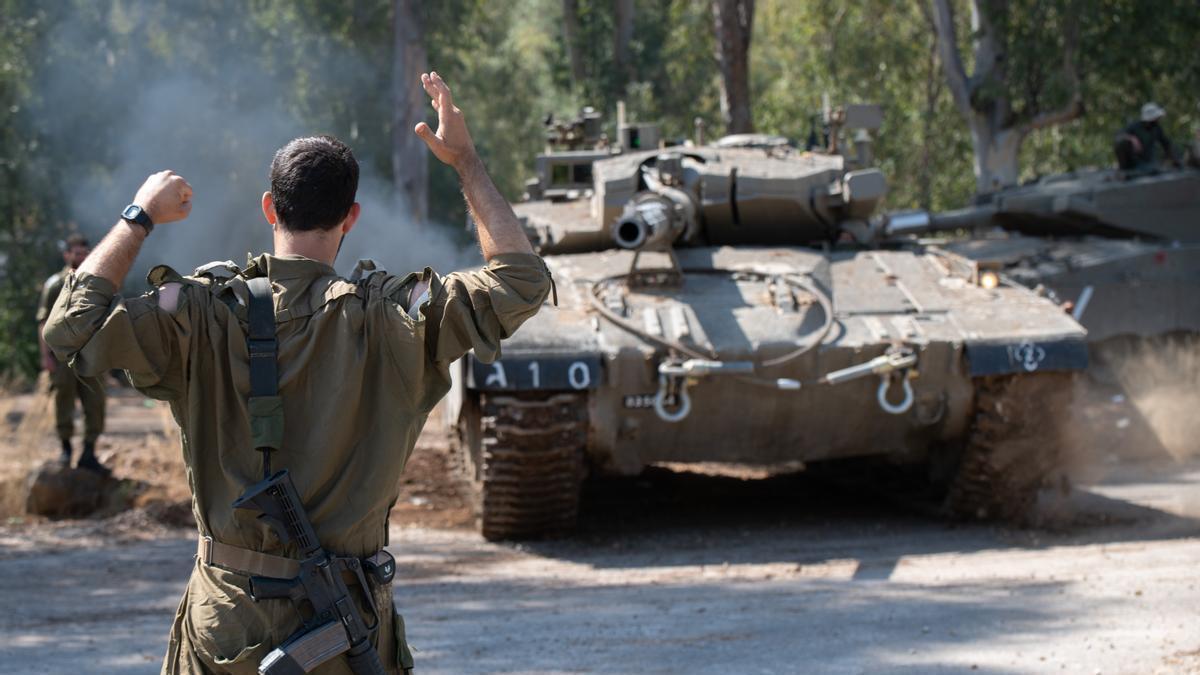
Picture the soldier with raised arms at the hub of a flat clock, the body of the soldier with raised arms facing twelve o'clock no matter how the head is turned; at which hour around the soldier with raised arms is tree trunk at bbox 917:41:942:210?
The tree trunk is roughly at 1 o'clock from the soldier with raised arms.

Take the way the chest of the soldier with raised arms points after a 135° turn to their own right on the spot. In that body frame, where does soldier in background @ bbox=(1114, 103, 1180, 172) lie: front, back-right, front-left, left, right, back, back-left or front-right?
left

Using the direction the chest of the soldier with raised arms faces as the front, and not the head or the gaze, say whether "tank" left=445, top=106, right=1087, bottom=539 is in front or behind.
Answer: in front

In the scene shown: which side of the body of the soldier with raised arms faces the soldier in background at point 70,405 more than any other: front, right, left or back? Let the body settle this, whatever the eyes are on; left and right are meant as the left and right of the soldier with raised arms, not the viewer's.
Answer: front

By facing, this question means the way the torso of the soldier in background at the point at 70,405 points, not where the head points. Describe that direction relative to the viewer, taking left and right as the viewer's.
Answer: facing the viewer and to the right of the viewer

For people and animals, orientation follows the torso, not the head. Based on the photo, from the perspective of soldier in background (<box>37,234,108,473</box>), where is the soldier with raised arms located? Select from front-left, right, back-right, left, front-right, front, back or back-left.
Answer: front-right

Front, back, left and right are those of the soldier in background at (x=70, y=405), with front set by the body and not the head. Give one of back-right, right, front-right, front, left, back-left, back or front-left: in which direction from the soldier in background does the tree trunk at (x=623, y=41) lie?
left

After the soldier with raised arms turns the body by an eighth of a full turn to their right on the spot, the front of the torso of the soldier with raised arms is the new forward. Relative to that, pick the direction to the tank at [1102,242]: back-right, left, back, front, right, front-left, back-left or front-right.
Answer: front

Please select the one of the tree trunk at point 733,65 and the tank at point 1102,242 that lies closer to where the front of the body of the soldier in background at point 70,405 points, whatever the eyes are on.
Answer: the tank

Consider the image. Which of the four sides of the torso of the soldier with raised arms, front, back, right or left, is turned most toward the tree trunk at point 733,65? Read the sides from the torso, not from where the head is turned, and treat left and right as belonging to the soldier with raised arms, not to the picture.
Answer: front

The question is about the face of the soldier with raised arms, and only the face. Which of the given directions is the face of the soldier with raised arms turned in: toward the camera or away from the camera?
away from the camera

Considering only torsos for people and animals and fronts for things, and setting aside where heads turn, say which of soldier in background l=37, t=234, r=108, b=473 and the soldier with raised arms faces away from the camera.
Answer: the soldier with raised arms

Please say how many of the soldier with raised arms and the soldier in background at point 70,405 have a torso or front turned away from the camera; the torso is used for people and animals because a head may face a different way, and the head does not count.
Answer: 1

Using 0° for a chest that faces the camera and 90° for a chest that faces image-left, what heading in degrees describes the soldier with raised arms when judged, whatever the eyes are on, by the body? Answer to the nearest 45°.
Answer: approximately 180°

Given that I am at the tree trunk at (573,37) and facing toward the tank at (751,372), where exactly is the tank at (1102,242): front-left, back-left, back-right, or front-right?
front-left
